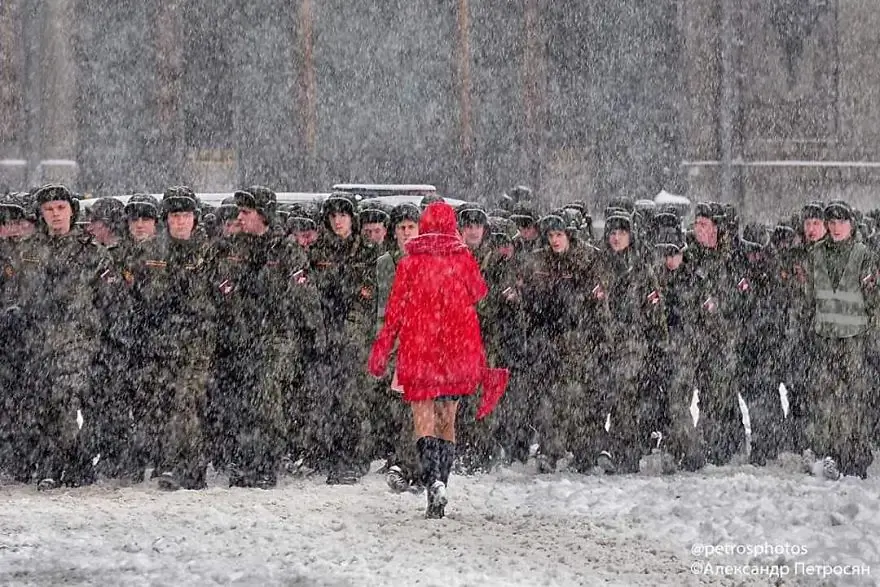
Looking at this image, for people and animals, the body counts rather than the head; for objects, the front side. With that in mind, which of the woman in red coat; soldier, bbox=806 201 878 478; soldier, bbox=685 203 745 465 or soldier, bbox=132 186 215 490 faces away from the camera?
the woman in red coat

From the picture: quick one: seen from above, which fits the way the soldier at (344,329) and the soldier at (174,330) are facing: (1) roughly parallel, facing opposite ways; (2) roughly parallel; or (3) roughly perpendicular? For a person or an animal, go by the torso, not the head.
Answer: roughly parallel

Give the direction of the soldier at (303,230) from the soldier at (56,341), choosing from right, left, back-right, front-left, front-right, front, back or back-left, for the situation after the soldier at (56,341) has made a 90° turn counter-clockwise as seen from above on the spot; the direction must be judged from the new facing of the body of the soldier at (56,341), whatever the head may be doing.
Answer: front

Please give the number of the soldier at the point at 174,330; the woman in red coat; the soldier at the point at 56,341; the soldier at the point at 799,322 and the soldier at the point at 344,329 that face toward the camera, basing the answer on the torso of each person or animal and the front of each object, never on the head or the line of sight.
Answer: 4

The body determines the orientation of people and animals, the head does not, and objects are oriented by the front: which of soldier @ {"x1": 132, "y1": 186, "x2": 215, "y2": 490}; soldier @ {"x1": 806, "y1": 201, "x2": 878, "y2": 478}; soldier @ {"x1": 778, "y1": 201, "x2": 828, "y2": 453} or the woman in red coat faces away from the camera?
the woman in red coat

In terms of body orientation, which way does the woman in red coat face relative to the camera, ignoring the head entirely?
away from the camera

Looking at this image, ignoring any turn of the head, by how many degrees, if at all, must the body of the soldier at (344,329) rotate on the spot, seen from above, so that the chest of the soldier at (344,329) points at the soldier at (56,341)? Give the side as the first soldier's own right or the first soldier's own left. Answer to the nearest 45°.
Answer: approximately 90° to the first soldier's own right

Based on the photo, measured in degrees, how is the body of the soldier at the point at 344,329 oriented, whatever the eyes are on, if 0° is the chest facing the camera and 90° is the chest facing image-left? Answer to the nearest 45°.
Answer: approximately 0°

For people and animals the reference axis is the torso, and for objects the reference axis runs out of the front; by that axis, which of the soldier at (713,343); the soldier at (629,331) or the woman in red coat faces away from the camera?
the woman in red coat

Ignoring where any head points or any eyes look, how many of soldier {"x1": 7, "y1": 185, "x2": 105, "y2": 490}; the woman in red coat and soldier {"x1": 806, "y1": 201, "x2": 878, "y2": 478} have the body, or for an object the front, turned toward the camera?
2

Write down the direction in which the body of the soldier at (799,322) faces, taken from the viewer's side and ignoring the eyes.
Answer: toward the camera

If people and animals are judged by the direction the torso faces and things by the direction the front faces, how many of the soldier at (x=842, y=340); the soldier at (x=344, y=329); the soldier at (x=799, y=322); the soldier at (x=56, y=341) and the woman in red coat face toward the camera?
4

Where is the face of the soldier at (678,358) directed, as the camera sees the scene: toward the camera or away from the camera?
toward the camera

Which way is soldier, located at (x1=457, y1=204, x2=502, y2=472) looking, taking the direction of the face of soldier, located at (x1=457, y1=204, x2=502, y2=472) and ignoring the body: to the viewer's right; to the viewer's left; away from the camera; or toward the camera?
toward the camera

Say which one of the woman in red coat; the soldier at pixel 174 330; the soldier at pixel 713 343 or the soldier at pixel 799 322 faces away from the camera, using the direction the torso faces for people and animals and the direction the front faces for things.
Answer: the woman in red coat

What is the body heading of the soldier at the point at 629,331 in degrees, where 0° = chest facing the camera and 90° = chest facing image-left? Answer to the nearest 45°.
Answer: approximately 45°
